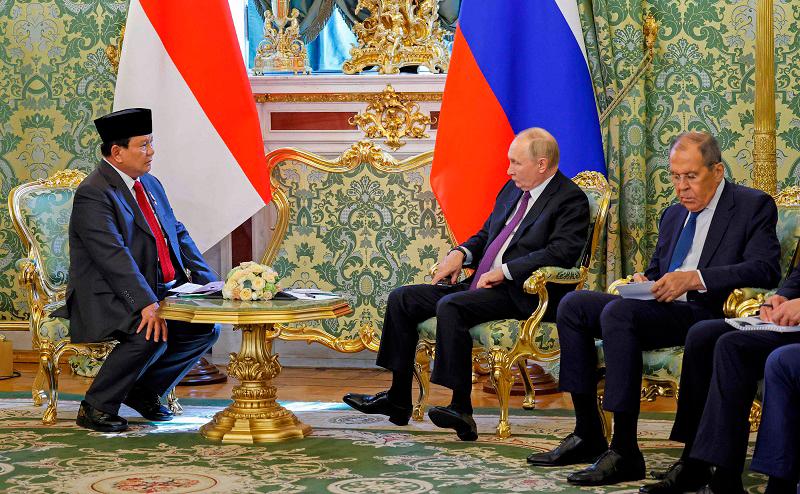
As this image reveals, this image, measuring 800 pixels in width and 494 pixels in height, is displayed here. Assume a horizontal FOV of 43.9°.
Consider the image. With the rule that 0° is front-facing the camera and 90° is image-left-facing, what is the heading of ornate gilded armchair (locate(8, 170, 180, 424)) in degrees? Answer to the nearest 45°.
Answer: approximately 315°

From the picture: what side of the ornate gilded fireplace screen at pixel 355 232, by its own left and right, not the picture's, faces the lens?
front

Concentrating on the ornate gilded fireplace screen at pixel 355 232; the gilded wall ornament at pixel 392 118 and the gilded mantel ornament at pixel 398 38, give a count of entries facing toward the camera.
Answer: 3

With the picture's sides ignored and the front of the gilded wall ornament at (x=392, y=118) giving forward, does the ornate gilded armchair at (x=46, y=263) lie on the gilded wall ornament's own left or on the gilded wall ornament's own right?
on the gilded wall ornament's own right

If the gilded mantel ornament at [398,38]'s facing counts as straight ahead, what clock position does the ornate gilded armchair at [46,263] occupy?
The ornate gilded armchair is roughly at 2 o'clock from the gilded mantel ornament.

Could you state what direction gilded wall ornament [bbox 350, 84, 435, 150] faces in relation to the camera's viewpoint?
facing the viewer

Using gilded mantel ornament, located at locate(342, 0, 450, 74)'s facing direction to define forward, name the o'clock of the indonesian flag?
The indonesian flag is roughly at 2 o'clock from the gilded mantel ornament.

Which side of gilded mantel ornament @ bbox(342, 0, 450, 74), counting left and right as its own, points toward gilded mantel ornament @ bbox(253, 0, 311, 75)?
right

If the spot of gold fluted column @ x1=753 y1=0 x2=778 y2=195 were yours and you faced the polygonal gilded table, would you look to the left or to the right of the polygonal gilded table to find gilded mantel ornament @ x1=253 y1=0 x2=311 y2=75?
right

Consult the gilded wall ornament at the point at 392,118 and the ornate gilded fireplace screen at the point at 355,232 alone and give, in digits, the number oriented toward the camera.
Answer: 2

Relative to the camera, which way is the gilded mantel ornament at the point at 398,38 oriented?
toward the camera

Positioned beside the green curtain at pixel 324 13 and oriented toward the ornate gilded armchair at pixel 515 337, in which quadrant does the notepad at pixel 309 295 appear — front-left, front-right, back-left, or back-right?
front-right

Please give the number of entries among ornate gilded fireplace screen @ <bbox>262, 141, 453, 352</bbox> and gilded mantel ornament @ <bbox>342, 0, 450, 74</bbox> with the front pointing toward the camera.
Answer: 2

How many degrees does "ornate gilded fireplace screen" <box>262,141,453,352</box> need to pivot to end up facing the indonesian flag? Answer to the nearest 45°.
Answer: approximately 90° to its right
